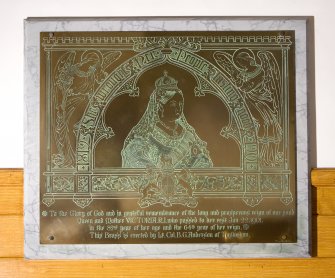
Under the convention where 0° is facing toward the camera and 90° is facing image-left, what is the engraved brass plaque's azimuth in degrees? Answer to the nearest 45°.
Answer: approximately 0°
